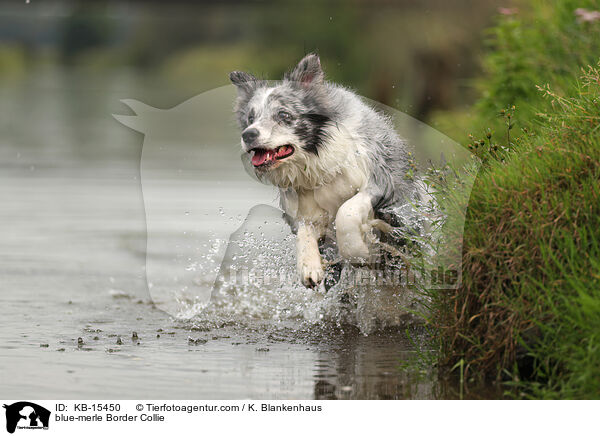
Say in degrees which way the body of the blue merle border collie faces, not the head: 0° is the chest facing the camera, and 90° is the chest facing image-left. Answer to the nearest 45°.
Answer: approximately 45°

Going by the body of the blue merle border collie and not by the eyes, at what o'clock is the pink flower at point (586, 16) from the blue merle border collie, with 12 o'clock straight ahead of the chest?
The pink flower is roughly at 6 o'clock from the blue merle border collie.
